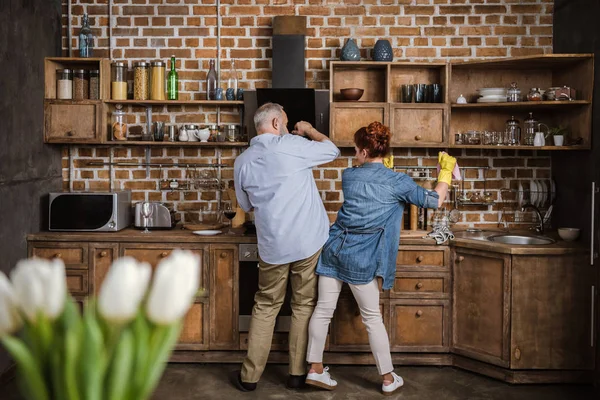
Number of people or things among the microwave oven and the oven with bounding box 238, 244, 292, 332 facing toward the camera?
2

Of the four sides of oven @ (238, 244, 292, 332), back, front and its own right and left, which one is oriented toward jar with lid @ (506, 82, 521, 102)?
left

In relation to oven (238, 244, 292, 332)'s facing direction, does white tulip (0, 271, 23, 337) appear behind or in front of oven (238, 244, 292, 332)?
in front

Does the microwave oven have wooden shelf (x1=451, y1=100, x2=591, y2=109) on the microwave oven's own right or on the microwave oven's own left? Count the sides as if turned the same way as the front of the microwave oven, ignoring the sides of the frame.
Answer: on the microwave oven's own left

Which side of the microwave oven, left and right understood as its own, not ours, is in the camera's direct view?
front

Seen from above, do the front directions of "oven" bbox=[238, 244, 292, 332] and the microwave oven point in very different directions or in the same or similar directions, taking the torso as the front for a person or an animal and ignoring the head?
same or similar directions

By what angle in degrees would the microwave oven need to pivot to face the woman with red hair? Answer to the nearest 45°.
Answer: approximately 45° to its left

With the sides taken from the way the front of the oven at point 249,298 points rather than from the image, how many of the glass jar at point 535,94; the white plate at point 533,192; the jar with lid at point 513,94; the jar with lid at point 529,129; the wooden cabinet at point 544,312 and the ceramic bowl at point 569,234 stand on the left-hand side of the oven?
6

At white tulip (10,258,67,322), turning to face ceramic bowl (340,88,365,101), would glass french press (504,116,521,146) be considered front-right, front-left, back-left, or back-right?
front-right

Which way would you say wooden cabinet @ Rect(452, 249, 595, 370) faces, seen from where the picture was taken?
facing the viewer and to the left of the viewer

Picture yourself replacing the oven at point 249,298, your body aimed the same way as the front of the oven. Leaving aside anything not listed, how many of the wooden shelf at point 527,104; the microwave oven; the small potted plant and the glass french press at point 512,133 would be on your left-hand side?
3

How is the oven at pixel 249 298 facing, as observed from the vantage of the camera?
facing the viewer

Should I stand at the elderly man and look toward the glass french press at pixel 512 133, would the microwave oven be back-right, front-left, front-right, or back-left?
back-left
